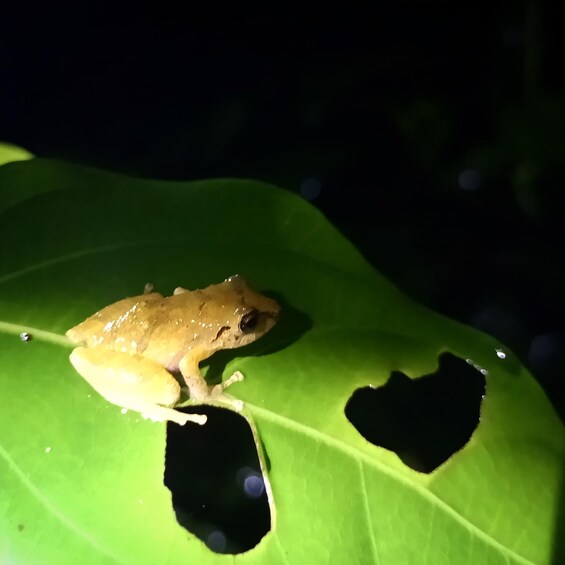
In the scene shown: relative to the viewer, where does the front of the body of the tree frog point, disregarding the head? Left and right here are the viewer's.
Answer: facing to the right of the viewer

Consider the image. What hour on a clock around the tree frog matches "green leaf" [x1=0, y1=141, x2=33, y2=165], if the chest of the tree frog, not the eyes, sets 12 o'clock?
The green leaf is roughly at 7 o'clock from the tree frog.
